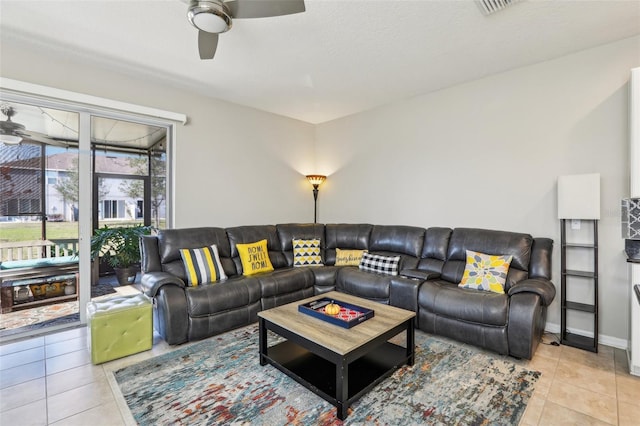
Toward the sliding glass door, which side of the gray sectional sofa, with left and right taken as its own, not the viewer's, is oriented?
right

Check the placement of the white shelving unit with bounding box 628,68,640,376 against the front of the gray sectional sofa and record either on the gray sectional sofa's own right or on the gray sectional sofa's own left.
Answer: on the gray sectional sofa's own left

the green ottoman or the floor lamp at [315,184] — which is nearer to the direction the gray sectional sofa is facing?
the green ottoman

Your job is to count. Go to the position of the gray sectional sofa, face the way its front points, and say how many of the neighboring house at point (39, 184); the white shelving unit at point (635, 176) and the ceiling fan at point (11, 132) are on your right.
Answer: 2

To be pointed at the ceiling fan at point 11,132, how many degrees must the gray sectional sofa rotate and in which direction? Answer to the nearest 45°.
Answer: approximately 90° to its right

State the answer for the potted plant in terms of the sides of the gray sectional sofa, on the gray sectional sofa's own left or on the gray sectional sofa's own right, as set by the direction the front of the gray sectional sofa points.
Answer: on the gray sectional sofa's own right

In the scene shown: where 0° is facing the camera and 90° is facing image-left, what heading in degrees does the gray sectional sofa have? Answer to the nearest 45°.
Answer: approximately 0°

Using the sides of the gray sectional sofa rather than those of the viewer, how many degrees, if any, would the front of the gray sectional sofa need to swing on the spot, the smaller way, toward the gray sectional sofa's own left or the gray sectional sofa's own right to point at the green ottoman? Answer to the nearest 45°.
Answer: approximately 90° to the gray sectional sofa's own right

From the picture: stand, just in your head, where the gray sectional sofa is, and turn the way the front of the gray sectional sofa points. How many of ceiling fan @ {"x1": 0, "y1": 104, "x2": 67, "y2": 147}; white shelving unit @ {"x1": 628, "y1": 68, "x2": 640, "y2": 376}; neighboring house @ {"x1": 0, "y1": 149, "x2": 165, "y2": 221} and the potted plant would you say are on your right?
3

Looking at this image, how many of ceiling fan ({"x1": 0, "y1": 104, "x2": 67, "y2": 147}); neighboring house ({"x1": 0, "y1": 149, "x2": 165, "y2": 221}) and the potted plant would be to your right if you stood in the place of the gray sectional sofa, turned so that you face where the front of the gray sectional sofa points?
3

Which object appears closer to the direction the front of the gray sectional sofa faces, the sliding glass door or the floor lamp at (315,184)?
the sliding glass door

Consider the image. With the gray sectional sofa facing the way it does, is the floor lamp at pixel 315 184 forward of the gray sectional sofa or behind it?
behind

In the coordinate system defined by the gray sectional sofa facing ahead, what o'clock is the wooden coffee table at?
The wooden coffee table is roughly at 1 o'clock from the gray sectional sofa.
